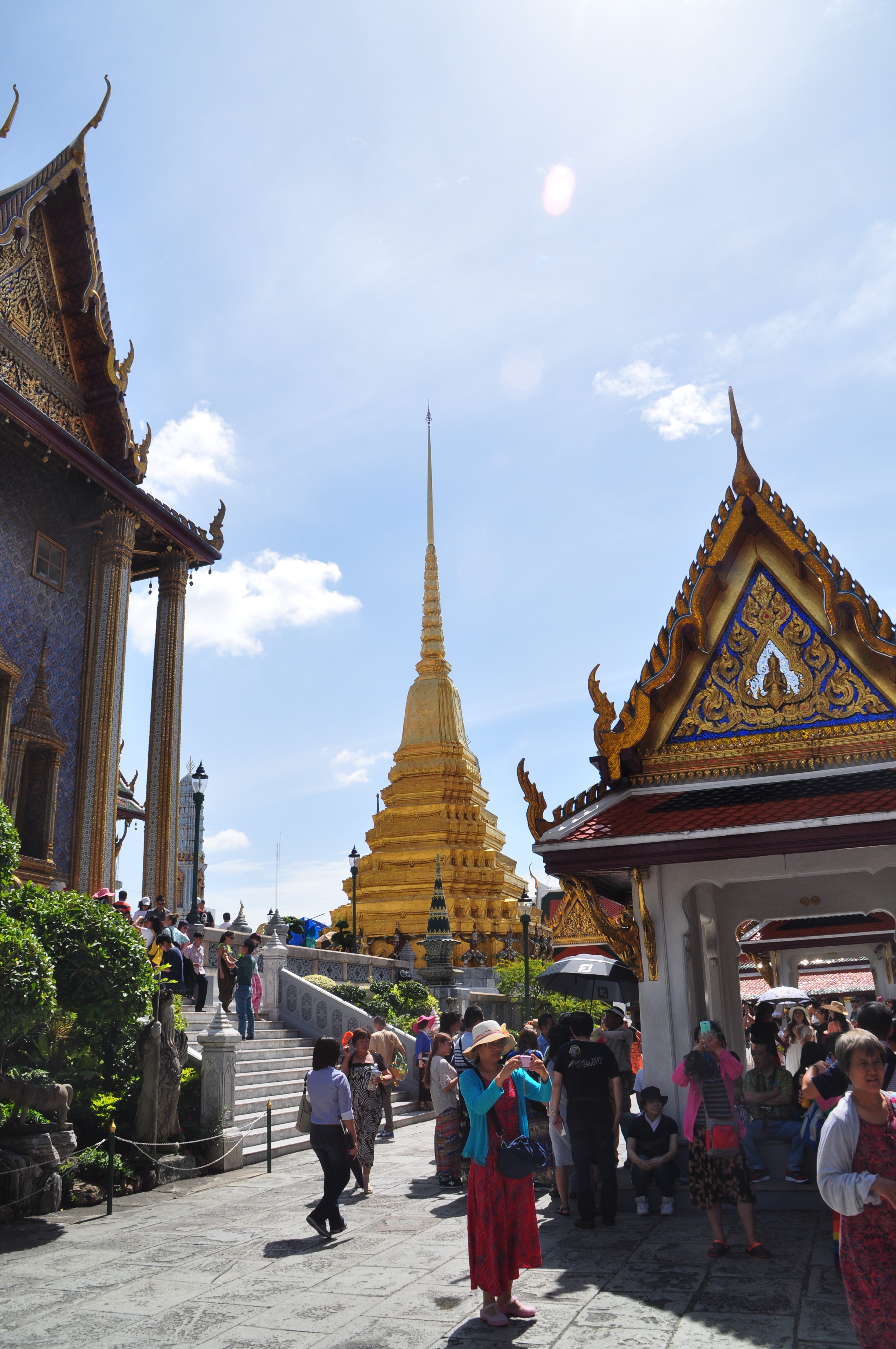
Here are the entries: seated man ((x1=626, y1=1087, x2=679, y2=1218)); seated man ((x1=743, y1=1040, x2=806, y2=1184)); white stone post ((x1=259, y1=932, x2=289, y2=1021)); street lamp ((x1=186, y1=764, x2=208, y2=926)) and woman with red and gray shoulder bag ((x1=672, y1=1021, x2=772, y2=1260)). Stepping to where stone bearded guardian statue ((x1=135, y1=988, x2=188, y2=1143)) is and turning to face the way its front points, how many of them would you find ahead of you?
3

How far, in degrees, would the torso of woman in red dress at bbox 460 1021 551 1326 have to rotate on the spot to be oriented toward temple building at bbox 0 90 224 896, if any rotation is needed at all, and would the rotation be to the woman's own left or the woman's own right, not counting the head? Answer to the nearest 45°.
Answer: approximately 180°

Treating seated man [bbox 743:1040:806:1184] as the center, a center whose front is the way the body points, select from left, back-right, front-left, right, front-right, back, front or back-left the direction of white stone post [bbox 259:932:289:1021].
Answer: back-right

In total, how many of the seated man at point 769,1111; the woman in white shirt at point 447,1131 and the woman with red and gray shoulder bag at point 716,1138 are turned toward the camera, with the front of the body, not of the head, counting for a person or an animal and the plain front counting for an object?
2

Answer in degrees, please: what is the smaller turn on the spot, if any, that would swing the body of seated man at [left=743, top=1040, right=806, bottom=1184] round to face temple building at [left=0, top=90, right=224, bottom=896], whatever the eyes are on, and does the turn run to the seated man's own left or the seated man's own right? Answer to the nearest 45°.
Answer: approximately 135° to the seated man's own right

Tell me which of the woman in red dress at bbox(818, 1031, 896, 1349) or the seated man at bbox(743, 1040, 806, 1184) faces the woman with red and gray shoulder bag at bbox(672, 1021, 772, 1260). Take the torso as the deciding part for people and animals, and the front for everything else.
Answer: the seated man

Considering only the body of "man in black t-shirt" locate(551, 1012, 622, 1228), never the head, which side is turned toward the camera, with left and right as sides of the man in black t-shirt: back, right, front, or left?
back
